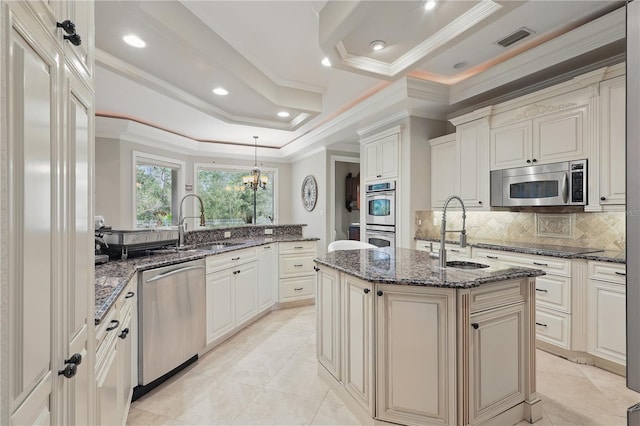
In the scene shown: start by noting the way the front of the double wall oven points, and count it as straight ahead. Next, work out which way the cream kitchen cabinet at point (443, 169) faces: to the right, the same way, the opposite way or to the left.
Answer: the same way

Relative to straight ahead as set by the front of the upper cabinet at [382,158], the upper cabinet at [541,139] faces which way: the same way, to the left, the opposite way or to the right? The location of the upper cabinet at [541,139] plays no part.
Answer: the same way

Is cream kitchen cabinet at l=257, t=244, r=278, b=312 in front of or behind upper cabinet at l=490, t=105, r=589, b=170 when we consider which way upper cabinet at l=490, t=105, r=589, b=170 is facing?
in front

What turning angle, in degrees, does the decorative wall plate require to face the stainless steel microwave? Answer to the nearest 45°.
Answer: approximately 90° to its left

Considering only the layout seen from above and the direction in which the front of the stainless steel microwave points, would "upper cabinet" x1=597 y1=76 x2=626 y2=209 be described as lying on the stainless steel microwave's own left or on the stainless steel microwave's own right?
on the stainless steel microwave's own left

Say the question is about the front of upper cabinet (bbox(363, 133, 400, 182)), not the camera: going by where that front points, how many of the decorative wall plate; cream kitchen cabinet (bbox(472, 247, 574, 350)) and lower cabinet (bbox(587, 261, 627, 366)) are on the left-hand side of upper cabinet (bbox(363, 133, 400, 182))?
2

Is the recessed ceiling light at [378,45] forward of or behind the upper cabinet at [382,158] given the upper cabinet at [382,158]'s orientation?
forward

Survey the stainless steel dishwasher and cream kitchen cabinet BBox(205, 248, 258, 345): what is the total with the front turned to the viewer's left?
0

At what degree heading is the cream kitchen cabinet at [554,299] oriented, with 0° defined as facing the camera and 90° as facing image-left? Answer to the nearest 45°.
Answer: approximately 45°

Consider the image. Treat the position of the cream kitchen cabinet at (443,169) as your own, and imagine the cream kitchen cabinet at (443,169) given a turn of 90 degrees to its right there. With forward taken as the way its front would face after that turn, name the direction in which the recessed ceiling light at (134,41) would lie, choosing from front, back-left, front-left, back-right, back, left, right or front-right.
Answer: left

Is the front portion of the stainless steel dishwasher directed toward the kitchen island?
yes

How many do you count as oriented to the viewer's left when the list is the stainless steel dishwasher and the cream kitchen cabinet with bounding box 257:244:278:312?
0

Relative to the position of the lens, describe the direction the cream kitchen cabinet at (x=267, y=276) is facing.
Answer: facing the viewer and to the right of the viewer

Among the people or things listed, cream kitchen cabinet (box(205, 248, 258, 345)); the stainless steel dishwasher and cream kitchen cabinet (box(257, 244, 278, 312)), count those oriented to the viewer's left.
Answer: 0

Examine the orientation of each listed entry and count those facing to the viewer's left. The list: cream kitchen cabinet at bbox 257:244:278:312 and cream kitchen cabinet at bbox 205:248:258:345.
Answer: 0

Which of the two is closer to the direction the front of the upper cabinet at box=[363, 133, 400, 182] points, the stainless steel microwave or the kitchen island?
the kitchen island
